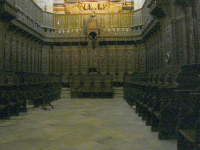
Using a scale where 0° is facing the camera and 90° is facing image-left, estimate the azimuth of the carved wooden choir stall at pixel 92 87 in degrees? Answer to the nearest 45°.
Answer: approximately 0°
